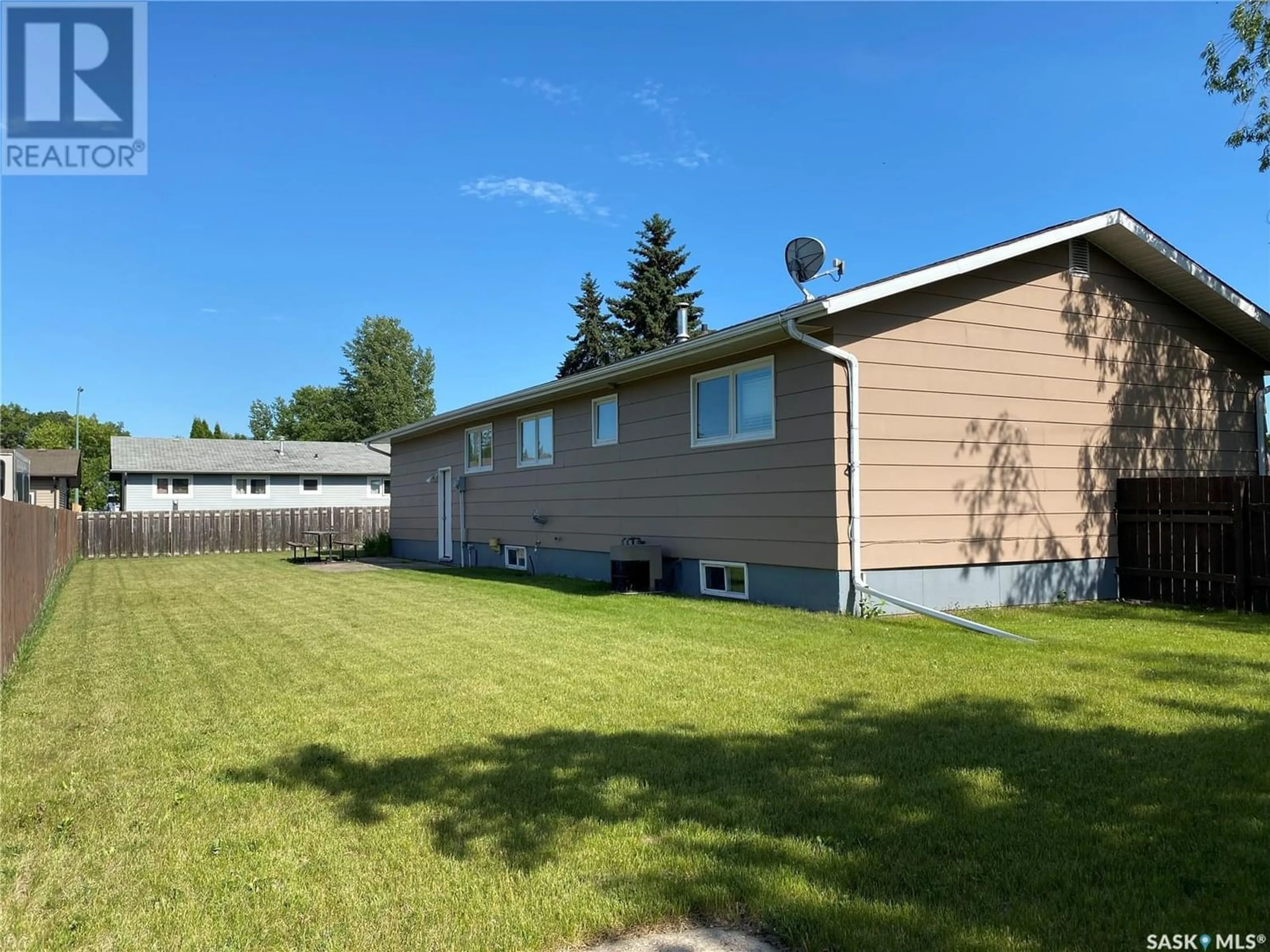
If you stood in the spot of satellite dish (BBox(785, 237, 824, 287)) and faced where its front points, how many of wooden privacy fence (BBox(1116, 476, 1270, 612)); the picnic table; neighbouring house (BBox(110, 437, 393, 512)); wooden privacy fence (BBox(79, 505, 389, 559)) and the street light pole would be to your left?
4

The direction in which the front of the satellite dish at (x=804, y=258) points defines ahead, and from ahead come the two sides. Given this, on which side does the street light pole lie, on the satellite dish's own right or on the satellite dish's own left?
on the satellite dish's own left

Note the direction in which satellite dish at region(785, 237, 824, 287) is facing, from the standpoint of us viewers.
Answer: facing away from the viewer and to the right of the viewer

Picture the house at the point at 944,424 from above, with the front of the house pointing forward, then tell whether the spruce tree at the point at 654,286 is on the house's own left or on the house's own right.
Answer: on the house's own left

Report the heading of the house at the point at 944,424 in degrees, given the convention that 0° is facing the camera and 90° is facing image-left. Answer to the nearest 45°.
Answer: approximately 225°

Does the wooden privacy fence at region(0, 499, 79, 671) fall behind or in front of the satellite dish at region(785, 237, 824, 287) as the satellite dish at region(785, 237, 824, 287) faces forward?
behind

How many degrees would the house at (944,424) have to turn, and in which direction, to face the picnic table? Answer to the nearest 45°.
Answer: approximately 90° to its left

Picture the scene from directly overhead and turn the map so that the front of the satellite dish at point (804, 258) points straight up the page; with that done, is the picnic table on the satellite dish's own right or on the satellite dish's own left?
on the satellite dish's own left

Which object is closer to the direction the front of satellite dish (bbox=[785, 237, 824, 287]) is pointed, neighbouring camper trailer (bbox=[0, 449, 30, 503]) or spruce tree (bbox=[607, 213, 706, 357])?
the spruce tree

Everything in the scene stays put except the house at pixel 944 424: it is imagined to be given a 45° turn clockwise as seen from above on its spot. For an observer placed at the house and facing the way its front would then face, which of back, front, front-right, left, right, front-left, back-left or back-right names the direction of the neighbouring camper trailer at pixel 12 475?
back
